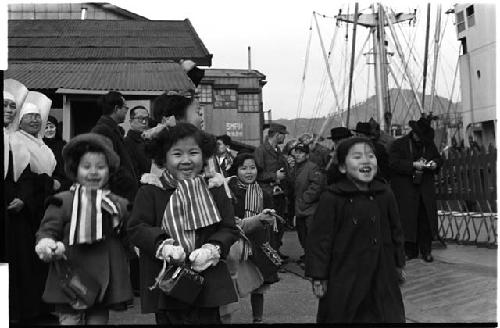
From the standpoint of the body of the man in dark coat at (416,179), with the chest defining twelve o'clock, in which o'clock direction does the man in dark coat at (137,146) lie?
the man in dark coat at (137,146) is roughly at 3 o'clock from the man in dark coat at (416,179).

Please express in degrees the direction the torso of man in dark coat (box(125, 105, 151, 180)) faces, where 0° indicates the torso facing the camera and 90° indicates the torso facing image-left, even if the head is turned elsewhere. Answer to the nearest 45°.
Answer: approximately 315°

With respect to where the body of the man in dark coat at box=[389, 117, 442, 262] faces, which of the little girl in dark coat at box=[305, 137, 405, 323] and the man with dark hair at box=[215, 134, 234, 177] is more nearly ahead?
the little girl in dark coat

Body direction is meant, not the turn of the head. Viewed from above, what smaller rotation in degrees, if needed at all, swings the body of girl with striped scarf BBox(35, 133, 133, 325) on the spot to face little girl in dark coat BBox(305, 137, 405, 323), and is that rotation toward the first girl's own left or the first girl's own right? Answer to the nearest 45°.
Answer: approximately 90° to the first girl's own left

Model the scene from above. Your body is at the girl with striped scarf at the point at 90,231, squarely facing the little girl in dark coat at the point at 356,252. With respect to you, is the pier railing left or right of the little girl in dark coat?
left

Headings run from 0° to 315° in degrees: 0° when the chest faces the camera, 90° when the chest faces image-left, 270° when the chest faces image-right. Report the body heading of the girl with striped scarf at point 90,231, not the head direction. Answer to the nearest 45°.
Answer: approximately 0°
